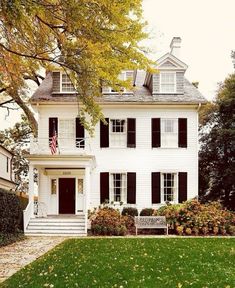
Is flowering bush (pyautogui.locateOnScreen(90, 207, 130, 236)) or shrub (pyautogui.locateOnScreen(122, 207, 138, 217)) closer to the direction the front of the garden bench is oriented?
the flowering bush

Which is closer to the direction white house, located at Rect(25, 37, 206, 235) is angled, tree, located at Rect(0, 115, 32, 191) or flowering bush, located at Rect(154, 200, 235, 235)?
the flowering bush

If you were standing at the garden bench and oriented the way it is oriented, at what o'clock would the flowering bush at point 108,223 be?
The flowering bush is roughly at 3 o'clock from the garden bench.

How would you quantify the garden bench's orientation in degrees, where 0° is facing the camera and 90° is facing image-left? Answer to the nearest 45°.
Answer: approximately 0°

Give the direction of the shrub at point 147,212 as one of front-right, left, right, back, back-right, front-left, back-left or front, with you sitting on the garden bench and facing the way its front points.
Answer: back

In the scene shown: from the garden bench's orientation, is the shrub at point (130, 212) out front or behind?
behind

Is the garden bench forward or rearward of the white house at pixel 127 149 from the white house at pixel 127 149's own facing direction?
forward

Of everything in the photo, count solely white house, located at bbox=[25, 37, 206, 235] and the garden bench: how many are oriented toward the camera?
2

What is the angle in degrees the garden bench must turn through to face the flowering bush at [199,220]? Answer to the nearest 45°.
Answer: approximately 90° to its left
